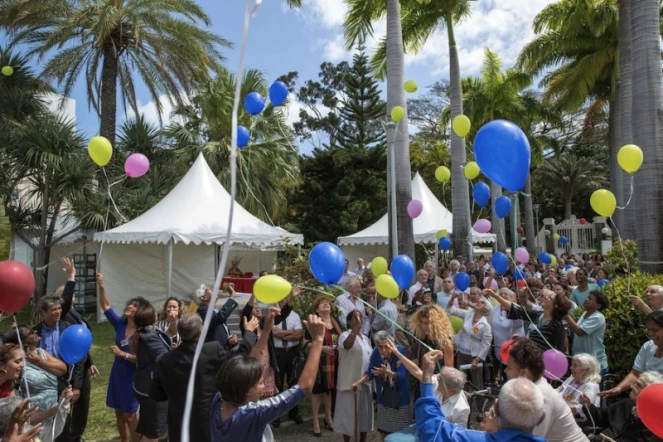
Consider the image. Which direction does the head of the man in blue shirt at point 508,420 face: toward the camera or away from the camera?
away from the camera

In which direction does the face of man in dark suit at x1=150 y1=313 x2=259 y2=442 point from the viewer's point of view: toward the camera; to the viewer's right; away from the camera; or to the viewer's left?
away from the camera

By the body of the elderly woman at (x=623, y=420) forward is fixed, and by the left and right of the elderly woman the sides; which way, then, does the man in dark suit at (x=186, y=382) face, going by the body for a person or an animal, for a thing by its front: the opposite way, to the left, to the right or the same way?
to the right

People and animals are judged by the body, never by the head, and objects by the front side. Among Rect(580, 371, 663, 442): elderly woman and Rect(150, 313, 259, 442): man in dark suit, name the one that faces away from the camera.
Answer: the man in dark suit

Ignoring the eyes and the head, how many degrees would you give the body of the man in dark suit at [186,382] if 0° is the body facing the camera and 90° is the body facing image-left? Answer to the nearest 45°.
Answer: approximately 180°

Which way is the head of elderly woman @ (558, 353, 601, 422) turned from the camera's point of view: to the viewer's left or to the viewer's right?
to the viewer's left

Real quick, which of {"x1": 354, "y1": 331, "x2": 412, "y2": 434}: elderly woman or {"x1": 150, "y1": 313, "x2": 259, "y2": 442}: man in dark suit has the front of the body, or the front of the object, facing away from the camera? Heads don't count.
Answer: the man in dark suit

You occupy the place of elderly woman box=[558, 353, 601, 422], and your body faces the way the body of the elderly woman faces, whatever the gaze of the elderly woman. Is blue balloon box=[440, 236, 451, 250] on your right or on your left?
on your right

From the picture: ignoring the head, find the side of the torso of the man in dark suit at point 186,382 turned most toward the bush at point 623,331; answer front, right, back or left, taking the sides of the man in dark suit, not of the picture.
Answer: right

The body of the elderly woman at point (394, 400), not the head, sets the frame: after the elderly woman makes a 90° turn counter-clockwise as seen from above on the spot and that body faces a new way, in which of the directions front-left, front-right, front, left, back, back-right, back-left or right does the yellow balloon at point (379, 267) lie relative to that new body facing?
back-left

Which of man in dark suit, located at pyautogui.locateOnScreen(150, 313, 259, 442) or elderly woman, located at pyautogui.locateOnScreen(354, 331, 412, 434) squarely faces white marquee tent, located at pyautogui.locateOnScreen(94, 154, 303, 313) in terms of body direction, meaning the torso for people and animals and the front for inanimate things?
the man in dark suit
